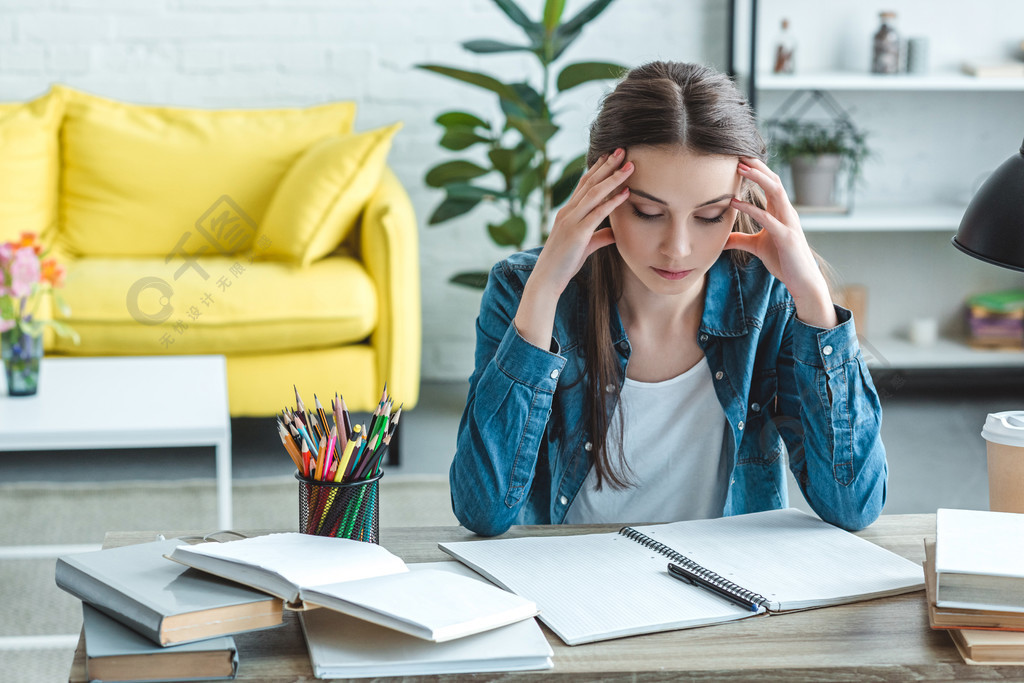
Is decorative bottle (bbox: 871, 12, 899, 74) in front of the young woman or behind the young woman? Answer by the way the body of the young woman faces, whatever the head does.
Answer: behind

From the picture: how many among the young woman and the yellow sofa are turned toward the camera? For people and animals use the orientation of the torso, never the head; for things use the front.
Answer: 2

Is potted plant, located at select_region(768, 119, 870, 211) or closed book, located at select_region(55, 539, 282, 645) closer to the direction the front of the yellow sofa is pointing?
the closed book

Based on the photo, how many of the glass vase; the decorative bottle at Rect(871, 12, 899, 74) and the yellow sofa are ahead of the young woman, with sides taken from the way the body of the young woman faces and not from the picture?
0

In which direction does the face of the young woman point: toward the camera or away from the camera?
toward the camera

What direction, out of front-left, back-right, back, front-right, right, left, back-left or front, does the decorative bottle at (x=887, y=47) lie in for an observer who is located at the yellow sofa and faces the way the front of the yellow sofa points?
left

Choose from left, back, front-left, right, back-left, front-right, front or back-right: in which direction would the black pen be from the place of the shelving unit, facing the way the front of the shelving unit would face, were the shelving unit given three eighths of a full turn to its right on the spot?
back-left

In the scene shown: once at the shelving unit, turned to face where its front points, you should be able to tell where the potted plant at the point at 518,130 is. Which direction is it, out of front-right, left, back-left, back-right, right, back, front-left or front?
front-right

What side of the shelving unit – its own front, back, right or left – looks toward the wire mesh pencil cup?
front

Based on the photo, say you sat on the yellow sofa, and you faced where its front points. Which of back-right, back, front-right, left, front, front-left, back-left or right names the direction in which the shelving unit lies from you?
left

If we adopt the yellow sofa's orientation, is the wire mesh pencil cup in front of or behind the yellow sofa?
in front

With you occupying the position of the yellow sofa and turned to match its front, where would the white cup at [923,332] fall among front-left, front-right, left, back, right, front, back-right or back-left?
left

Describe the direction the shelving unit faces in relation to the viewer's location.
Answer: facing the viewer

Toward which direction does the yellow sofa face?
toward the camera

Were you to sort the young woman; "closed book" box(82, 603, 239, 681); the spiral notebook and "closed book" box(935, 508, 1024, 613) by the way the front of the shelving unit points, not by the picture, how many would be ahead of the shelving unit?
4

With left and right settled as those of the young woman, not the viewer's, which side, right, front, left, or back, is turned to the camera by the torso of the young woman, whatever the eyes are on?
front
